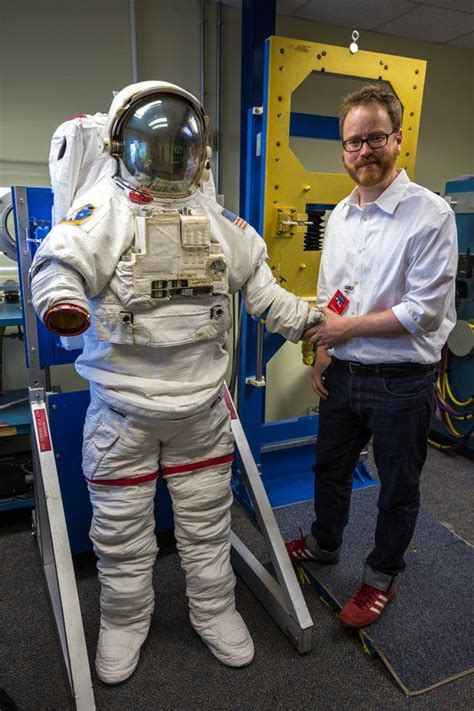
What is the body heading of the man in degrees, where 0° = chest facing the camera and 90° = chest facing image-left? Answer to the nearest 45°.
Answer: approximately 45°

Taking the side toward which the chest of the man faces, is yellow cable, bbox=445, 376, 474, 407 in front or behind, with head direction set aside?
behind

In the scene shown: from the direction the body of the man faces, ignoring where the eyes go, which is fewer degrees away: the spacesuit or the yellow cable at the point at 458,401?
the spacesuit

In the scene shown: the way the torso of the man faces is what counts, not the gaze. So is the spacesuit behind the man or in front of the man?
in front

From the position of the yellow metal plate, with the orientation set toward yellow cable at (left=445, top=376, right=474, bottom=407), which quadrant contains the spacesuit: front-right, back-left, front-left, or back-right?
back-right

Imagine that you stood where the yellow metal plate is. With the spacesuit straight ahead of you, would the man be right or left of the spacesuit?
left
